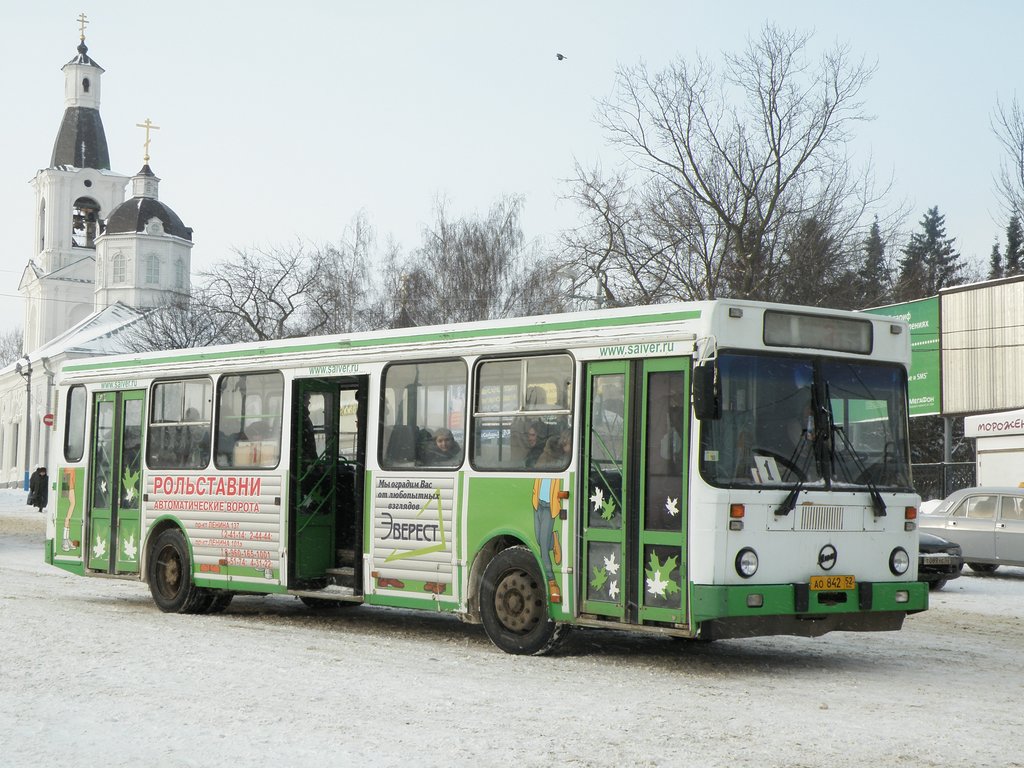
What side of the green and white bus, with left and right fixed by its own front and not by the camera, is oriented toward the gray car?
left

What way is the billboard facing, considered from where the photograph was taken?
facing the viewer and to the left of the viewer

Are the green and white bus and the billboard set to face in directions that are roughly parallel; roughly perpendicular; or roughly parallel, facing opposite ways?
roughly perpendicular
